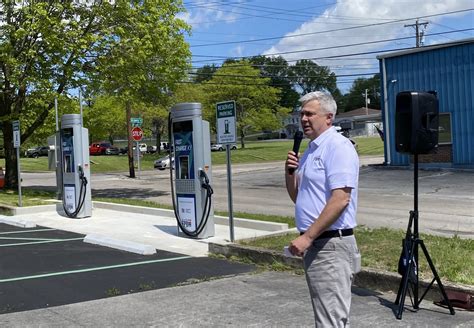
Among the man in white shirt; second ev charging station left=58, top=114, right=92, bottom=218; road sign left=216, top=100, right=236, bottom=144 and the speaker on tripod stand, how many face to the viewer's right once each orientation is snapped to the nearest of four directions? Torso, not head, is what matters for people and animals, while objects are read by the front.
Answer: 0

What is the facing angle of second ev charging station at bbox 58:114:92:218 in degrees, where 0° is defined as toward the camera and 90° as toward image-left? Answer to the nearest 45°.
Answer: approximately 45°

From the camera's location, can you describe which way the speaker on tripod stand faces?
facing the viewer and to the left of the viewer

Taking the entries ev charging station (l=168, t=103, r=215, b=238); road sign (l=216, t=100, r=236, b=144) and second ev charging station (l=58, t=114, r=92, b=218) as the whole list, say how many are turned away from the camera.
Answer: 0

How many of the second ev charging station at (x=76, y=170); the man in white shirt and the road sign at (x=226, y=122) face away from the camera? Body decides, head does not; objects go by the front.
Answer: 0

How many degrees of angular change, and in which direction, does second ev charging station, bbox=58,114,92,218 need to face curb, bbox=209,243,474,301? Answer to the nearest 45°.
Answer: approximately 45° to its left

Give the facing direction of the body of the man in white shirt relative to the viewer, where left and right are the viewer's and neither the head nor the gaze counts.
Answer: facing to the left of the viewer

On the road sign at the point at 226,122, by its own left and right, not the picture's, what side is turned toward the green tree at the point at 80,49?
right

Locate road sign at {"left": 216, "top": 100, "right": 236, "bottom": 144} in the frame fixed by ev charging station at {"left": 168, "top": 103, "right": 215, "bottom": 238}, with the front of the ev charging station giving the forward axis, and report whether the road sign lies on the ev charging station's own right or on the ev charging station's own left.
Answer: on the ev charging station's own left

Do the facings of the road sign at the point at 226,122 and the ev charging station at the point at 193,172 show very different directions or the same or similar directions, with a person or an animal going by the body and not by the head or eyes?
same or similar directions

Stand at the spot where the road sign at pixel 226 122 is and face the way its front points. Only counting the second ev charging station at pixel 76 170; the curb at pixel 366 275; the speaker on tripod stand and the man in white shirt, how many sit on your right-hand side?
1
